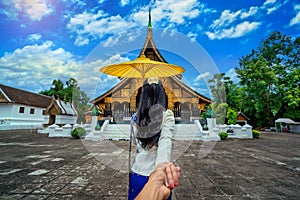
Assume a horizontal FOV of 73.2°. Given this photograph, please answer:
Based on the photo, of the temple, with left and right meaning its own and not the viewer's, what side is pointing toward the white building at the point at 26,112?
right

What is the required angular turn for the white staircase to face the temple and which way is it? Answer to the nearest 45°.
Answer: approximately 180°

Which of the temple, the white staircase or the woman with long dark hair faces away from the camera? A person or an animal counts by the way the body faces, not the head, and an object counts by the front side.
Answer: the woman with long dark hair

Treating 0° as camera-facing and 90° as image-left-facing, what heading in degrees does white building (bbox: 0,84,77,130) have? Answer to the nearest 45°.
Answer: approximately 315°

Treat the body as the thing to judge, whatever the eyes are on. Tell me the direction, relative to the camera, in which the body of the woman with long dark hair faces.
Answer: away from the camera

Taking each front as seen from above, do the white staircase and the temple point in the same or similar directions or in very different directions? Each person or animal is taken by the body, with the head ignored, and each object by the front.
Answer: same or similar directions

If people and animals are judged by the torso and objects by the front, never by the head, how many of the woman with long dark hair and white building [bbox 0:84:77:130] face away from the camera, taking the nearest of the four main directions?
1

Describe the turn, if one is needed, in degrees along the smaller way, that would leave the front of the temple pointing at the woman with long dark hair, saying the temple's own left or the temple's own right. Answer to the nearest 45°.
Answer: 0° — it already faces them

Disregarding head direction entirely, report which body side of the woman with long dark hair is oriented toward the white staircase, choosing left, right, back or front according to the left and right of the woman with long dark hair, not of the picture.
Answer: front

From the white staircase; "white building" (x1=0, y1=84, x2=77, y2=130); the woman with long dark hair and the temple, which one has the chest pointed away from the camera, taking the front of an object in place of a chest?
the woman with long dark hair

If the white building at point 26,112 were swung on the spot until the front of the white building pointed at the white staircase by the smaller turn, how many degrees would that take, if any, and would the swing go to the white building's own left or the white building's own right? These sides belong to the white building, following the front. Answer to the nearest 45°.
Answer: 0° — it already faces it

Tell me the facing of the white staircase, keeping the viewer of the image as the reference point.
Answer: facing the viewer

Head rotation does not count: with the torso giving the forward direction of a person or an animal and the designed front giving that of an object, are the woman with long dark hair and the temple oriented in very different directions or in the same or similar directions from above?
very different directions

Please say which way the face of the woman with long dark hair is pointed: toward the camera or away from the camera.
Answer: away from the camera

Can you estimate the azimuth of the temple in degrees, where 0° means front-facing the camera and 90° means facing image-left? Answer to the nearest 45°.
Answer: approximately 0°

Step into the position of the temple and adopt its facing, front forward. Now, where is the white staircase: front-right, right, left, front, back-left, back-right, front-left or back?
front

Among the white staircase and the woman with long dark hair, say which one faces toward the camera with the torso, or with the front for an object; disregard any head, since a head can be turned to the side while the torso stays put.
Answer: the white staircase

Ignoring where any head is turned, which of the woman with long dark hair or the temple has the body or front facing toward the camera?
the temple
